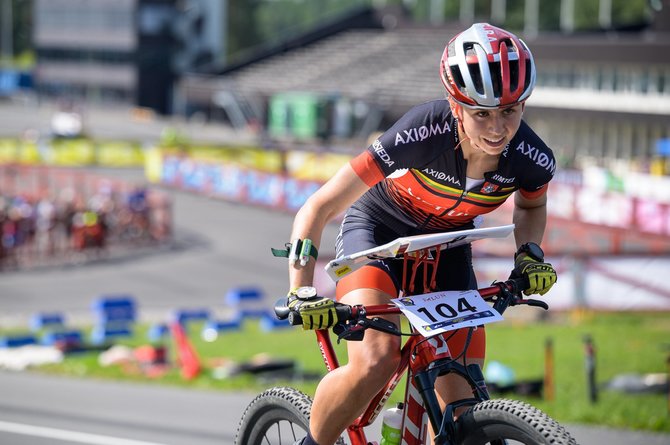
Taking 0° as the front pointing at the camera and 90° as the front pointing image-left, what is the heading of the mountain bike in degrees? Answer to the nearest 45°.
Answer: approximately 315°

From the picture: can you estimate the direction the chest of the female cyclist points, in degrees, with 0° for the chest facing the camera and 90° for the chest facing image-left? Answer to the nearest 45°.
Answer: approximately 315°

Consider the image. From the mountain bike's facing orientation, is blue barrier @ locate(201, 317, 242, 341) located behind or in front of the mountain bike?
behind

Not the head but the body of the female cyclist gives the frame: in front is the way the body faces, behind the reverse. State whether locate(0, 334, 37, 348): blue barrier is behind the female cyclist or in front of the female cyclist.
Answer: behind

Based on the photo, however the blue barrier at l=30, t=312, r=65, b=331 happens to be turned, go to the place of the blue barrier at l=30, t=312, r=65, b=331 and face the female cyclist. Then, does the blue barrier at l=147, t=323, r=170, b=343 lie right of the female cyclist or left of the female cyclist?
left

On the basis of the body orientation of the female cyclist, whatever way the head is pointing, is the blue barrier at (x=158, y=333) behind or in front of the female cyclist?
behind

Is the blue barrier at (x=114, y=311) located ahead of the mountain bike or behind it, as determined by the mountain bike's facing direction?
behind
